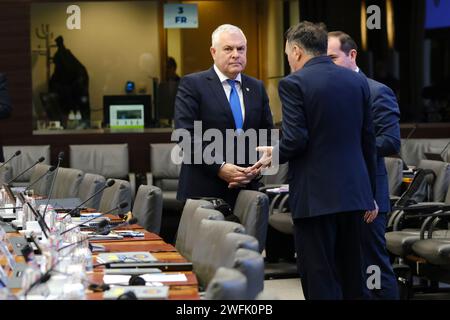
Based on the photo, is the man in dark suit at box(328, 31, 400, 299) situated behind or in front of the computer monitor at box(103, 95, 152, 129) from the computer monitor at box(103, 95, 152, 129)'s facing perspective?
in front

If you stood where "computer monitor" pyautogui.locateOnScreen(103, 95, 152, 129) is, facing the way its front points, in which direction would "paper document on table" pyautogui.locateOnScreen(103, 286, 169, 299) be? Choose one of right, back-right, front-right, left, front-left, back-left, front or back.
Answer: front

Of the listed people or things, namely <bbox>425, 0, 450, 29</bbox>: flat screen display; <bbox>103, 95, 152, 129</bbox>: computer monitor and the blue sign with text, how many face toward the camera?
3

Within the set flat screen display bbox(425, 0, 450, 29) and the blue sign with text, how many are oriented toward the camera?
2

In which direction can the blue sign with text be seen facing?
toward the camera

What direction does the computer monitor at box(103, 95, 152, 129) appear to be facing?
toward the camera

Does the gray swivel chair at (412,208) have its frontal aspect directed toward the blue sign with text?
no

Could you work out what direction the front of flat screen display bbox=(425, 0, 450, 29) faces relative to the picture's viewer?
facing the viewer

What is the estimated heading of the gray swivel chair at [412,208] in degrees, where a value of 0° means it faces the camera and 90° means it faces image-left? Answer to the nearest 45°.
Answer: approximately 45°

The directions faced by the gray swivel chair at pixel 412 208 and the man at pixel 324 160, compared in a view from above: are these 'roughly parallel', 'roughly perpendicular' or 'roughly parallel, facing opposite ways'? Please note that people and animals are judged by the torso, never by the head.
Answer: roughly perpendicular

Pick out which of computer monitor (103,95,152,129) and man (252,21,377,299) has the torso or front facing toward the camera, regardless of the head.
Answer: the computer monitor

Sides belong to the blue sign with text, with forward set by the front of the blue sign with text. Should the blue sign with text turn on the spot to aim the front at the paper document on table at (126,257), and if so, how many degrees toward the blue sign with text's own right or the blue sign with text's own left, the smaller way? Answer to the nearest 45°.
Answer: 0° — it already faces it

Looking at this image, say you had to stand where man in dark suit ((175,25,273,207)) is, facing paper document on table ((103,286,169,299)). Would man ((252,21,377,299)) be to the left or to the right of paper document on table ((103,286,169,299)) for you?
left

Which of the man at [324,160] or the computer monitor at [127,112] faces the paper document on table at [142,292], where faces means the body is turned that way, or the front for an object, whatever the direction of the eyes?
the computer monitor

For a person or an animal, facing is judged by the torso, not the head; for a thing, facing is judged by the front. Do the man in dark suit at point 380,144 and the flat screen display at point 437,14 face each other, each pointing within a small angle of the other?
no

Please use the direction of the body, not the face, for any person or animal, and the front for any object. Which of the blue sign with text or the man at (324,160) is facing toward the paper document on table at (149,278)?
the blue sign with text

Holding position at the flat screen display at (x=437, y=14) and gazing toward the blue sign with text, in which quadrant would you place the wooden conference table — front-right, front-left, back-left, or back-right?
front-left

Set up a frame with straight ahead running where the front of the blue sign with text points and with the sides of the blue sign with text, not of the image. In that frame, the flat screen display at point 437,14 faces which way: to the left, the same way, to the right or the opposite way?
the same way

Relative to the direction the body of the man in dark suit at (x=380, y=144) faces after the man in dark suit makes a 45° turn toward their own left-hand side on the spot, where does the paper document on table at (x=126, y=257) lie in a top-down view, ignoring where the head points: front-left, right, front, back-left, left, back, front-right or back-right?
front-right
